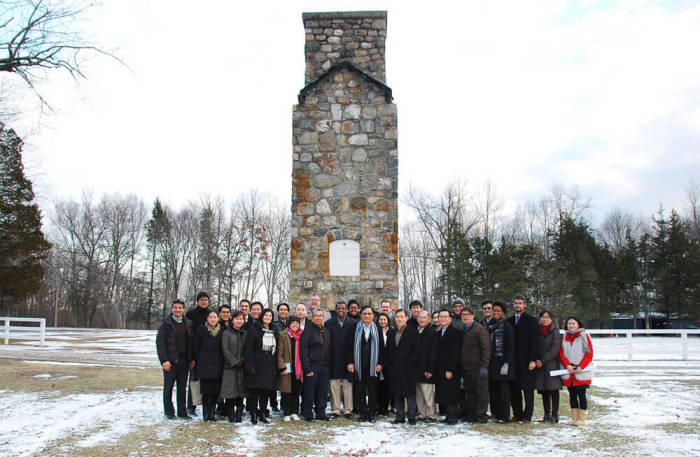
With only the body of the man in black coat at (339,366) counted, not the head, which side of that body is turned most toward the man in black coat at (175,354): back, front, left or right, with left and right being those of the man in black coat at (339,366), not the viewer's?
right

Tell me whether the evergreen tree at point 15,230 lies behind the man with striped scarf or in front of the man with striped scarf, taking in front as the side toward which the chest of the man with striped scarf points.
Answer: behind

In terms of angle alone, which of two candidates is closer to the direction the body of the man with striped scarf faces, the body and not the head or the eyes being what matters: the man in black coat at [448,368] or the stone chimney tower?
the man in black coat

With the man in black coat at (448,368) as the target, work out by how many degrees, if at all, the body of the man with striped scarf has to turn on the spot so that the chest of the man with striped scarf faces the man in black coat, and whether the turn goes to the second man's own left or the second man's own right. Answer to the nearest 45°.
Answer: approximately 90° to the second man's own left

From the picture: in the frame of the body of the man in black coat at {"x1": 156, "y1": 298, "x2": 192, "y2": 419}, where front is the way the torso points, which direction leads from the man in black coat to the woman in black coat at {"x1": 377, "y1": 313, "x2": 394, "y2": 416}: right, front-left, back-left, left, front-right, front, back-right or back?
left
